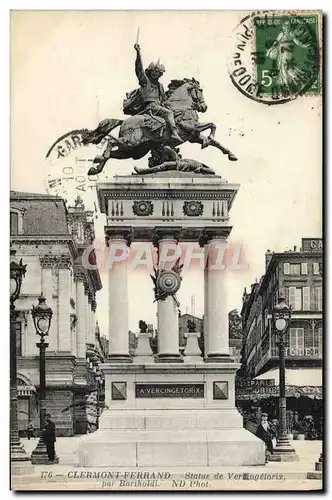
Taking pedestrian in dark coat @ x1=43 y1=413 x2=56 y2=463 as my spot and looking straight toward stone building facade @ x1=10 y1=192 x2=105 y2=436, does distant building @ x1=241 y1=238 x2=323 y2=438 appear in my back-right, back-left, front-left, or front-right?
front-right

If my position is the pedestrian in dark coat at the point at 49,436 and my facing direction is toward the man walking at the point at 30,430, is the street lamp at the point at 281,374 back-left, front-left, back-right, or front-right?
back-right

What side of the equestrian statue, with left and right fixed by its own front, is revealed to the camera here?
right
